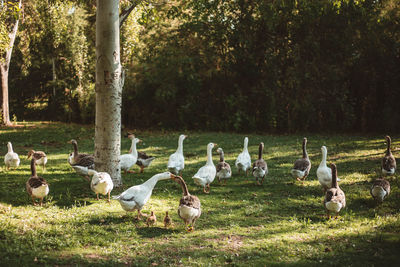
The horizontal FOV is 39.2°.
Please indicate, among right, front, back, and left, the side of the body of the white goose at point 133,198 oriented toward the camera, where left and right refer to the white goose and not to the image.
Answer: right

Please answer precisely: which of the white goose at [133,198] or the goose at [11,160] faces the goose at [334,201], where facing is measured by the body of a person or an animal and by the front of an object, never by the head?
the white goose

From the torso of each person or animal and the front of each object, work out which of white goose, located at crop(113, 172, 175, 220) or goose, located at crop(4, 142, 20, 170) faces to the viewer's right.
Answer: the white goose

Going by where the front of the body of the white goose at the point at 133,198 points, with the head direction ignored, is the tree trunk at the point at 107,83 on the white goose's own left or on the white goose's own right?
on the white goose's own left
